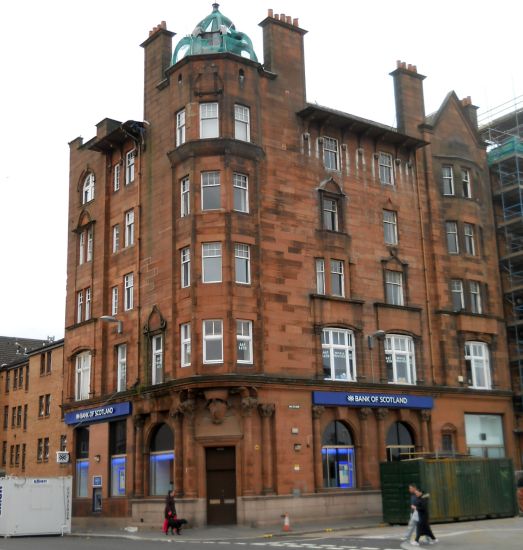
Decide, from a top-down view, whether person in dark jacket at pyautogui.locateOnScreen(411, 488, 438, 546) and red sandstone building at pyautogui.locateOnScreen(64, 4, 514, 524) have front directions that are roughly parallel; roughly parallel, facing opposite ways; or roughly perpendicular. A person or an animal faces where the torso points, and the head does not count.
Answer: roughly perpendicular

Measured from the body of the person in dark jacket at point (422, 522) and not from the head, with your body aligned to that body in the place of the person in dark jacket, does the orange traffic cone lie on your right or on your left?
on your right

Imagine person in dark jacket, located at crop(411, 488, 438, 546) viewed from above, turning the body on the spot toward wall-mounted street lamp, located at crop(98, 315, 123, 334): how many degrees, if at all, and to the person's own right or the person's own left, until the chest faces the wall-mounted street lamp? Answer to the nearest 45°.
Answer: approximately 45° to the person's own right

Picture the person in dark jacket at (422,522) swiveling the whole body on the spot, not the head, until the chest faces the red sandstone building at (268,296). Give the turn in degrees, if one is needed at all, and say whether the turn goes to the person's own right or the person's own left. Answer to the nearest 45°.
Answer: approximately 45° to the person's own right

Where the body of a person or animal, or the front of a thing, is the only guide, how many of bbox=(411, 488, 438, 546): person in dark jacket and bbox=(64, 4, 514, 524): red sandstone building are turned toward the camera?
1

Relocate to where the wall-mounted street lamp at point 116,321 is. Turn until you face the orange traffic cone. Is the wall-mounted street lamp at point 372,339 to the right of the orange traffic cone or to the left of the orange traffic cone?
left

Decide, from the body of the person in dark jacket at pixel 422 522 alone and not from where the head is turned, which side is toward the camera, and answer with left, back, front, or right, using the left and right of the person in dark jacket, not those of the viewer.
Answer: left

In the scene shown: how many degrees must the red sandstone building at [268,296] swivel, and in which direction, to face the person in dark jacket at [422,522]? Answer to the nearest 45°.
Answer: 0° — it already faces them

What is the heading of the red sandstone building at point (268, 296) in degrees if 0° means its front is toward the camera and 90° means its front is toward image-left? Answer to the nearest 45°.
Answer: approximately 0°
